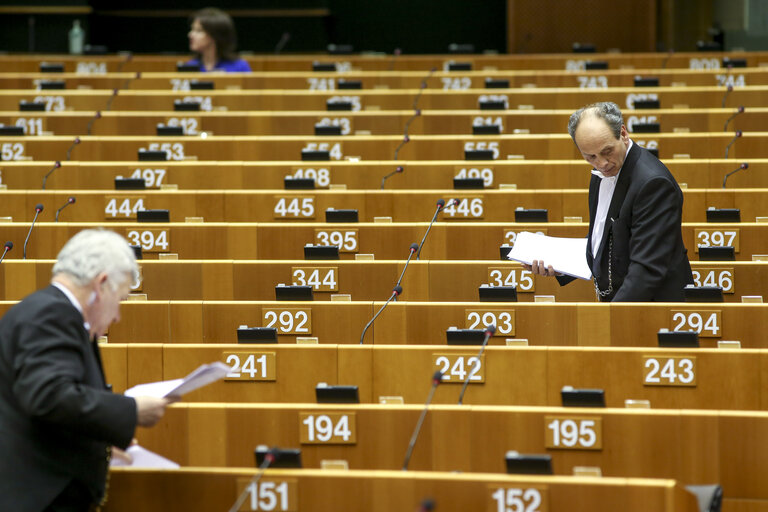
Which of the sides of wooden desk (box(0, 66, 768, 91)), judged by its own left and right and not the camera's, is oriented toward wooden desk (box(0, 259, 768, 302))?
front

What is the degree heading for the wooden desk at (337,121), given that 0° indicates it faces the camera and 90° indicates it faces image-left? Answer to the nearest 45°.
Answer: approximately 0°

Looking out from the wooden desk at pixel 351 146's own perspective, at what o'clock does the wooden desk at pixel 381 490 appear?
the wooden desk at pixel 381 490 is roughly at 12 o'clock from the wooden desk at pixel 351 146.

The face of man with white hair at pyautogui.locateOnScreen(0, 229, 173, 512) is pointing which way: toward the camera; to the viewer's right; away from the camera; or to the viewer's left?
to the viewer's right

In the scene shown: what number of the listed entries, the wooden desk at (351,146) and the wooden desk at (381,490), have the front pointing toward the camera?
2

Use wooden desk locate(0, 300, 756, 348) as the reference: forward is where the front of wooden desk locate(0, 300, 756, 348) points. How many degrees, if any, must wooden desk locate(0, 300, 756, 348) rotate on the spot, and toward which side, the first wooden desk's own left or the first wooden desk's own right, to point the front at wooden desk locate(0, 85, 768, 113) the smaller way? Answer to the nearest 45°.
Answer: approximately 180°

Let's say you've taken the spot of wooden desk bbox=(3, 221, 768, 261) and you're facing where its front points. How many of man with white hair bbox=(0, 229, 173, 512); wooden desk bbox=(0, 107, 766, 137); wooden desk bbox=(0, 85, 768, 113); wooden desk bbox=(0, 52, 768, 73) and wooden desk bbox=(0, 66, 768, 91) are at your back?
4

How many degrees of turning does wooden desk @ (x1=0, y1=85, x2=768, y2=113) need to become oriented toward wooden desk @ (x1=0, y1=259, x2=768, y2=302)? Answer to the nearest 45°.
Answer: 0° — it already faces it
